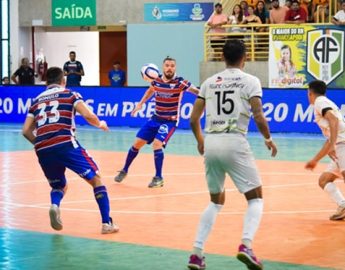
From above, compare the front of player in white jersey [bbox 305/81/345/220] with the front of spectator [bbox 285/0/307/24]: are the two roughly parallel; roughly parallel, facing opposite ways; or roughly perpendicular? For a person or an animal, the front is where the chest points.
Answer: roughly perpendicular

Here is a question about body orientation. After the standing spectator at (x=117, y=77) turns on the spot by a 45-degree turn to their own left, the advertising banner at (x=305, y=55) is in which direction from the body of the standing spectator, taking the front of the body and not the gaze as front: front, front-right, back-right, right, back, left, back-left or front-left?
front

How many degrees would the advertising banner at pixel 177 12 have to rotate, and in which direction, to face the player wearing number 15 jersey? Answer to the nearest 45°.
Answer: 0° — it already faces them

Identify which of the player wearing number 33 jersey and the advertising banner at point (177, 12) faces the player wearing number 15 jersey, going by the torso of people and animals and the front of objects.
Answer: the advertising banner

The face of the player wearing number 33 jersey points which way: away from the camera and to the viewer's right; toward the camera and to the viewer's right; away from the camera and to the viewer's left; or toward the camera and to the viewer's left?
away from the camera and to the viewer's right

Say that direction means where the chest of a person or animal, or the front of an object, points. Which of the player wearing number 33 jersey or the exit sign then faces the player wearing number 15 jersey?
the exit sign

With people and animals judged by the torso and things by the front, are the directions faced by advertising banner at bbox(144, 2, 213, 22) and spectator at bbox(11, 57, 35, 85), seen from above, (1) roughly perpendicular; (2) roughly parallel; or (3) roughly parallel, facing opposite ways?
roughly parallel

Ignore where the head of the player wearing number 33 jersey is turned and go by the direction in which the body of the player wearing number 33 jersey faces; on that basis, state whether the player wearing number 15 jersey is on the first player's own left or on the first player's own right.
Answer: on the first player's own right

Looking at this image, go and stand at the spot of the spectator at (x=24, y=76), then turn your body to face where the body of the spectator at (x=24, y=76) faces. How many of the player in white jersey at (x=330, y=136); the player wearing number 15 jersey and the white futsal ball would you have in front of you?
3

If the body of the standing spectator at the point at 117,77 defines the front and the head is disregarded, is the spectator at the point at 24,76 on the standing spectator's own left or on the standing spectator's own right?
on the standing spectator's own right

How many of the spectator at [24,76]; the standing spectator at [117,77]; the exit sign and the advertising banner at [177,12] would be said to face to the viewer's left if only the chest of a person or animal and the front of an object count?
0

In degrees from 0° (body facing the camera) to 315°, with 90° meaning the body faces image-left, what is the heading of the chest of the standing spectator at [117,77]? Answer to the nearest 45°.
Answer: approximately 0°

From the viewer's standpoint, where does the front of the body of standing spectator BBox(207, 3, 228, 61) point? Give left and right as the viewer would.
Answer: facing the viewer

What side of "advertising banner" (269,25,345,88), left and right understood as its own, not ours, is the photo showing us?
front

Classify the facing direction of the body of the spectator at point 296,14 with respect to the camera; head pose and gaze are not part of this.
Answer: toward the camera

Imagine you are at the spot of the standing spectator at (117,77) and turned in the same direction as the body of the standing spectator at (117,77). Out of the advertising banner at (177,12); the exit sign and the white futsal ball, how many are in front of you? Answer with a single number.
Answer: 1

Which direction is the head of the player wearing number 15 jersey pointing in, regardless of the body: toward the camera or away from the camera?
away from the camera
